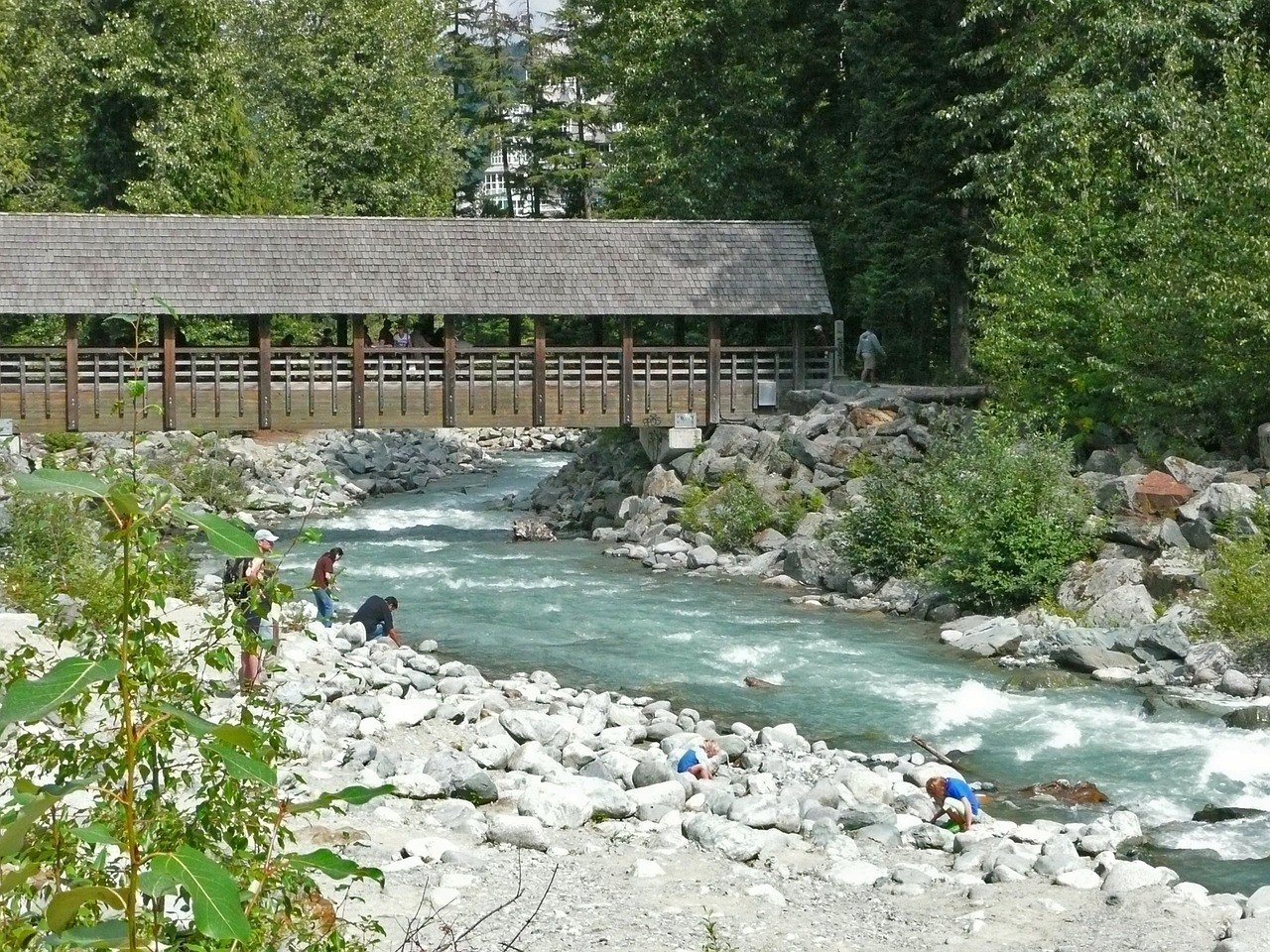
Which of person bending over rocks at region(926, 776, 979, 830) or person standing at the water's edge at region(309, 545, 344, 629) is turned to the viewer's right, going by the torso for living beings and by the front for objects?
the person standing at the water's edge

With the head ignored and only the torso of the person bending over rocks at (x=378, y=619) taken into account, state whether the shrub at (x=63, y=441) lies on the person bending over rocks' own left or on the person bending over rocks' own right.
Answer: on the person bending over rocks' own left

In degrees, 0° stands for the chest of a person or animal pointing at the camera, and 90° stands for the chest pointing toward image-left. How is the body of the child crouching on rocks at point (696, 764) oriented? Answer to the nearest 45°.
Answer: approximately 270°

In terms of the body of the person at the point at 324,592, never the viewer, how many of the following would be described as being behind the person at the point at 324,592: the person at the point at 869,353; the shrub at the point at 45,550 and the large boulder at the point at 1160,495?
1

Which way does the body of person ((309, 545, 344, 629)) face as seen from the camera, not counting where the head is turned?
to the viewer's right

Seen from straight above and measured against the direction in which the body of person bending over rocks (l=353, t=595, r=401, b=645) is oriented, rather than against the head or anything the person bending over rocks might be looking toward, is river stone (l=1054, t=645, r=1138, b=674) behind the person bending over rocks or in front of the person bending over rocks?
in front

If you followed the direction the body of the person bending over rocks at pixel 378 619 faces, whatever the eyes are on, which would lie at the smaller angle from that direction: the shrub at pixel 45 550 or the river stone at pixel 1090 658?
the river stone

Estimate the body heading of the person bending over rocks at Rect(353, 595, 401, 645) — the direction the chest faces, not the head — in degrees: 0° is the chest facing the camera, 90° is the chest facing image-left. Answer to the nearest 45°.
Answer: approximately 270°

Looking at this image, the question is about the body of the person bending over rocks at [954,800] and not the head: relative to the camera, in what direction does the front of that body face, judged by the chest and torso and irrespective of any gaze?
to the viewer's left

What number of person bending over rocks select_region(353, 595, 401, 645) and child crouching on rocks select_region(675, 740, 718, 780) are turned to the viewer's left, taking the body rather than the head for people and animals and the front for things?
0
